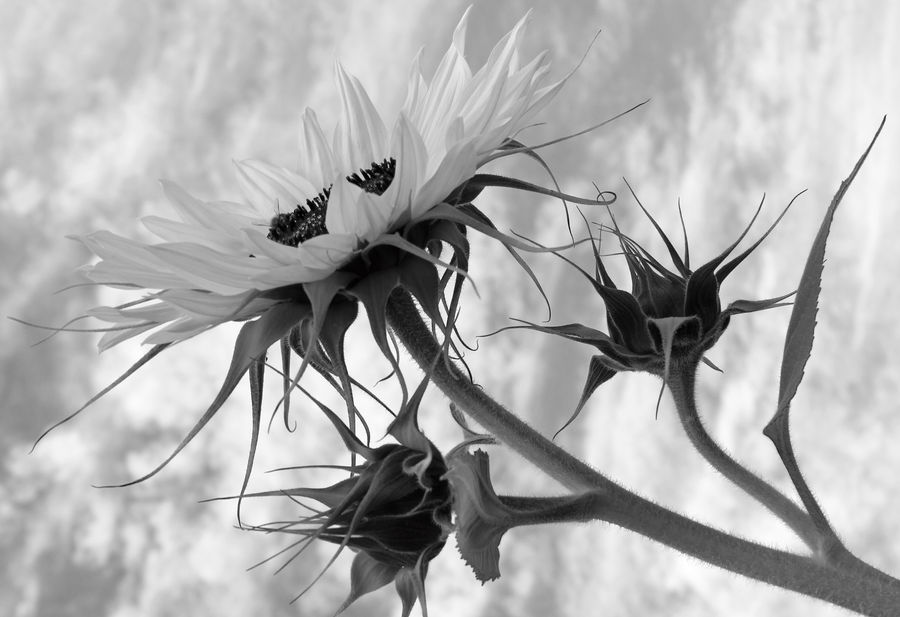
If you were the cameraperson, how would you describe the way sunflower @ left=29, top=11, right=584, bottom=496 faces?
facing to the left of the viewer
